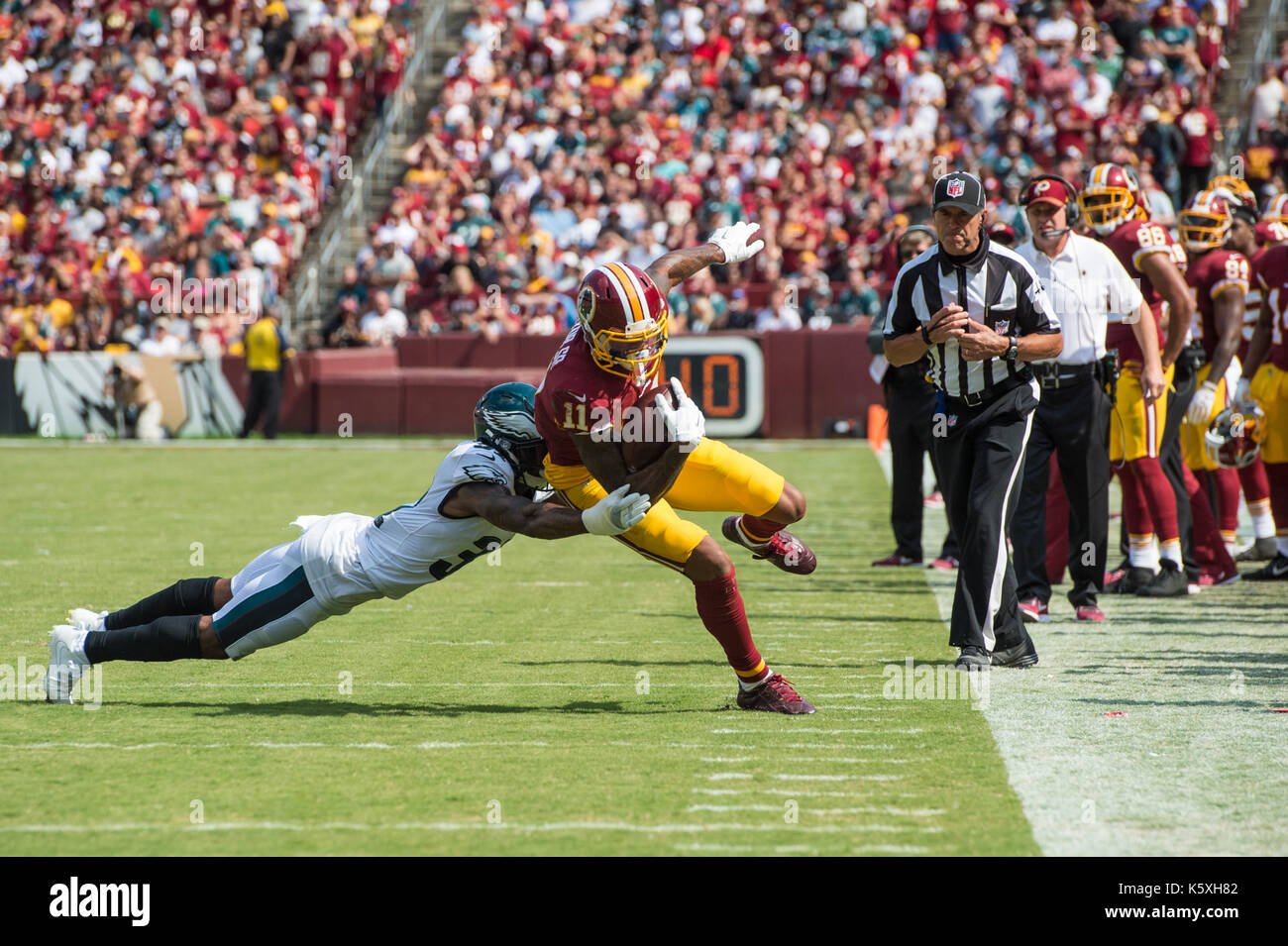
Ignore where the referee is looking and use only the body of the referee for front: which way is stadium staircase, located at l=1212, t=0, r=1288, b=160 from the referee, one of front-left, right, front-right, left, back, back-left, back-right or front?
back

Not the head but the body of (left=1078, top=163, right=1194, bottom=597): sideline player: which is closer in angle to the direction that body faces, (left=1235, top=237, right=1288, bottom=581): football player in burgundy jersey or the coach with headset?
the coach with headset

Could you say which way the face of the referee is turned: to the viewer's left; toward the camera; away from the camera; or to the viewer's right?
toward the camera

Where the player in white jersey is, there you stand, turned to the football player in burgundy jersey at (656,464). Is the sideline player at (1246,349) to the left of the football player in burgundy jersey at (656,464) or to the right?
left

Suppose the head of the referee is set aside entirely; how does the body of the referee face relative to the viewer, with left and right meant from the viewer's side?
facing the viewer

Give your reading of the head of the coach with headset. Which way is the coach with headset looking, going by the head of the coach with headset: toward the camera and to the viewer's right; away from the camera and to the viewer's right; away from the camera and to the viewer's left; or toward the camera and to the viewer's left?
toward the camera and to the viewer's left

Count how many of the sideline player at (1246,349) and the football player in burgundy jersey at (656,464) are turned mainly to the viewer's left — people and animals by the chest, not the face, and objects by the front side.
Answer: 1

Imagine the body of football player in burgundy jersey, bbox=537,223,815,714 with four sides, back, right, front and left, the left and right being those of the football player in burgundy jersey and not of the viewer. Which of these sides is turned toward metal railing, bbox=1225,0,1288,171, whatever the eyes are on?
left

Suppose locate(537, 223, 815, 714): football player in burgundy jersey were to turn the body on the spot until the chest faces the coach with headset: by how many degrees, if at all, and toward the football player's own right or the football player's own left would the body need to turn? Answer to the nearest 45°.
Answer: approximately 90° to the football player's own left

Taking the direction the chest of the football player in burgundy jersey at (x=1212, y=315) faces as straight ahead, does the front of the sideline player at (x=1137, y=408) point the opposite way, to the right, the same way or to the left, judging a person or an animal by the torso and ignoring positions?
the same way

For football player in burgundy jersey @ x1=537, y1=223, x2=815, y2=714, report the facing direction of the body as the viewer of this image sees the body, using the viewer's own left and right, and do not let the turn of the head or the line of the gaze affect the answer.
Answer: facing the viewer and to the right of the viewer

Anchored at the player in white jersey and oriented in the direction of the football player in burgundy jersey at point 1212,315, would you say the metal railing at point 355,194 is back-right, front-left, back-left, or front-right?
front-left
